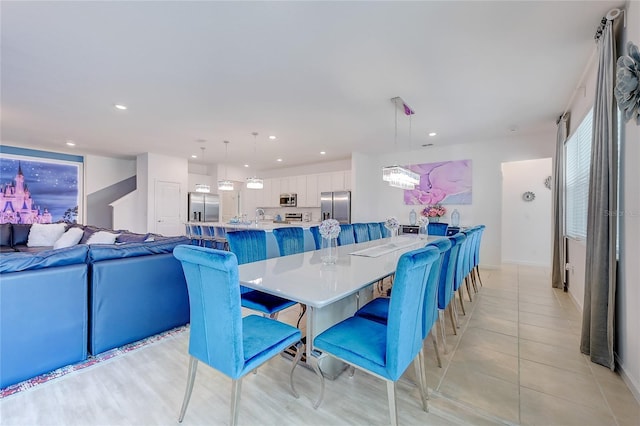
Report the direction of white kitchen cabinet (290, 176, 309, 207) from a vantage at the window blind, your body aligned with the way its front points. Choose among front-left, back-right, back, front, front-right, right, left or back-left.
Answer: front

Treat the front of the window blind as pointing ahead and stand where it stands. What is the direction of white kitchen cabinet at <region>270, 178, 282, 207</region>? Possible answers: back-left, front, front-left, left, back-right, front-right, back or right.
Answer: front

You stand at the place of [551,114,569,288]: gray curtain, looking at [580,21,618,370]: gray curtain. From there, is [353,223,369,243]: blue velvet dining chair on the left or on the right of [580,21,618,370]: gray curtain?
right

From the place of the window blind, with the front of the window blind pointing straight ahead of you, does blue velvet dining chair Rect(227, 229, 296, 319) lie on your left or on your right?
on your left

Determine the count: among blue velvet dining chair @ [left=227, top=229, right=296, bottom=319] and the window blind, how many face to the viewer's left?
1

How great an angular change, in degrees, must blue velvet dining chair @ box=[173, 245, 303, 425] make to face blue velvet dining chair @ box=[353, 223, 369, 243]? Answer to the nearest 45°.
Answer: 0° — it already faces it

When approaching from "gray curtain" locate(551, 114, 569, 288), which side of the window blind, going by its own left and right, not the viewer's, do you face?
right

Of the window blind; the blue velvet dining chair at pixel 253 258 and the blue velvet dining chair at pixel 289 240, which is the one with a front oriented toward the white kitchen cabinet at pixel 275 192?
the window blind

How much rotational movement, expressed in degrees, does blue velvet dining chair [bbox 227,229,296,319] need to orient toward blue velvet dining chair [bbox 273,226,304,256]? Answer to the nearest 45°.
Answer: approximately 90° to its left

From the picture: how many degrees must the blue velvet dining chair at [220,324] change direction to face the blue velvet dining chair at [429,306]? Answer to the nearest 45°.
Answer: approximately 45° to its right

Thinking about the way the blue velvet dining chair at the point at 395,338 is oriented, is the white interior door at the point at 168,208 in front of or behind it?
in front

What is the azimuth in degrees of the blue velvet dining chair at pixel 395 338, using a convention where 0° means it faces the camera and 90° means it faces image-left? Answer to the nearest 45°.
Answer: approximately 135°

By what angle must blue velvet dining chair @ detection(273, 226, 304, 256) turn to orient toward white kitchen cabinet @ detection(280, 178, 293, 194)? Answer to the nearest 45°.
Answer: approximately 135° to its left

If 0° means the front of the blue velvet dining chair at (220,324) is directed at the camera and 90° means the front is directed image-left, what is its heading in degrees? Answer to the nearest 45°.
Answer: approximately 225°

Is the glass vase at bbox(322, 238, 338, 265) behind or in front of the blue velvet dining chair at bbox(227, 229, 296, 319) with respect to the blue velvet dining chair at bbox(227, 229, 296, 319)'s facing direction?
in front

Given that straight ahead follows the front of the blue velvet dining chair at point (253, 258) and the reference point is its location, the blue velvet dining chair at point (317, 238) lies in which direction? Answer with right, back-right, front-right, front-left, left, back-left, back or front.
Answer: left
